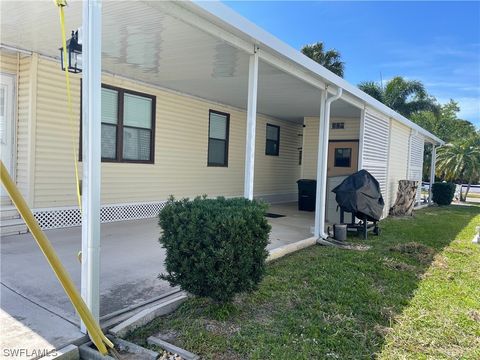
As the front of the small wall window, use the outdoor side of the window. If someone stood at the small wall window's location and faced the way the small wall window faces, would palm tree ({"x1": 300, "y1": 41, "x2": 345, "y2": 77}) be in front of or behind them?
behind

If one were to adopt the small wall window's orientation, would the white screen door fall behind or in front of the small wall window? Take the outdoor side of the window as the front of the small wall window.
in front

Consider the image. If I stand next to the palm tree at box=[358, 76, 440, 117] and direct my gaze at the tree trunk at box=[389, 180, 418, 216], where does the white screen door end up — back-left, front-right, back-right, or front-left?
front-right

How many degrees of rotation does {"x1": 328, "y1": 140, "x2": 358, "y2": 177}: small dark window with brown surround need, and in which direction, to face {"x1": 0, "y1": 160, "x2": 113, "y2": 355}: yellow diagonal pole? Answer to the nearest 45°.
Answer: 0° — it already faces it

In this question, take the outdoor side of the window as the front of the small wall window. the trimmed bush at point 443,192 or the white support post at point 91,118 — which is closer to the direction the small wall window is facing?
the white support post

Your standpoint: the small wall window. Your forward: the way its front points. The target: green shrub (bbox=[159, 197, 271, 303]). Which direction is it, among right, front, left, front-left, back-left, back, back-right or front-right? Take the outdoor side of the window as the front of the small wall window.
front

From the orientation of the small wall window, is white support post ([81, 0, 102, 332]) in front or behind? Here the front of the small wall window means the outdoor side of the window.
in front

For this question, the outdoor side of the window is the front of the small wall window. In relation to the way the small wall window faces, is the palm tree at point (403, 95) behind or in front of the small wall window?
behind

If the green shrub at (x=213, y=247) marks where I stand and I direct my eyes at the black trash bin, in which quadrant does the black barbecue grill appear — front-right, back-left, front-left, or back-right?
front-right

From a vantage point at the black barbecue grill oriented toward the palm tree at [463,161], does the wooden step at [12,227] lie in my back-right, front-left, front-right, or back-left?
back-left
